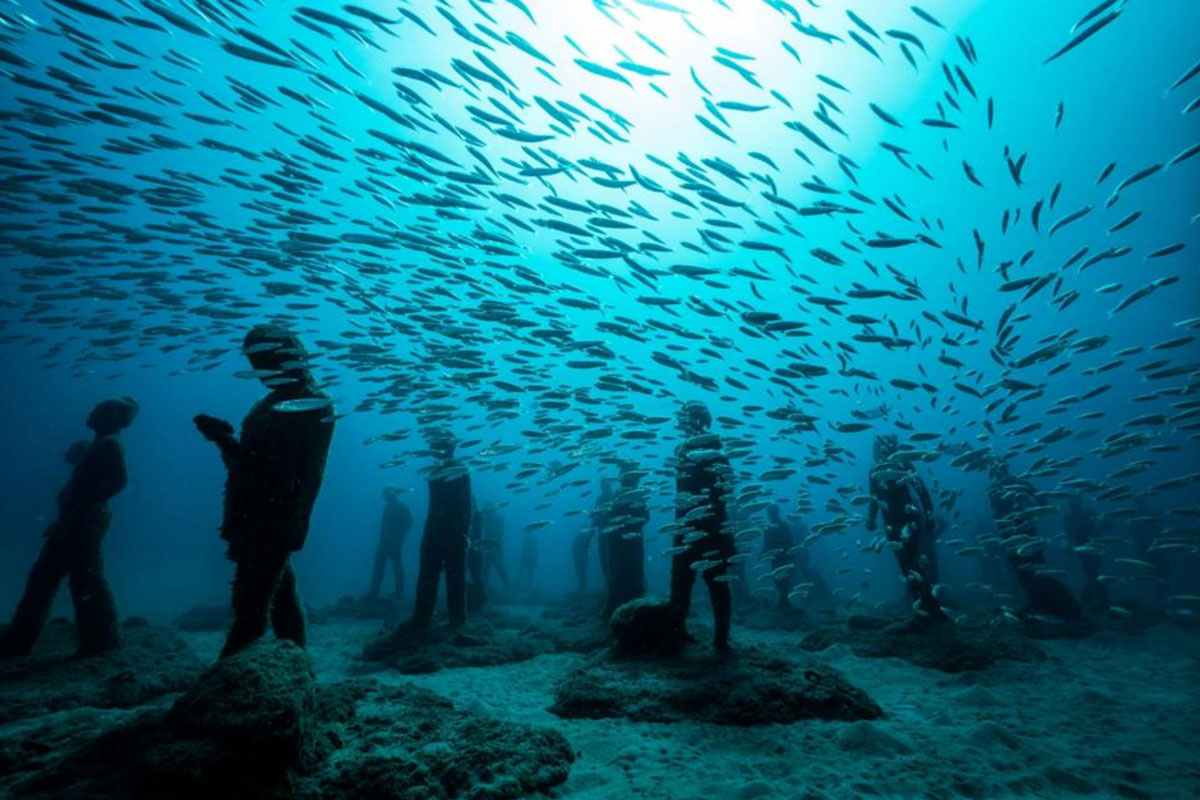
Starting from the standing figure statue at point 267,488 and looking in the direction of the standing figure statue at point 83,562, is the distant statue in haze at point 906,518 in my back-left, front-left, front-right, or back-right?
back-right

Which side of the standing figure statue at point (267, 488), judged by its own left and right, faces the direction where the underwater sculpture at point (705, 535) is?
back

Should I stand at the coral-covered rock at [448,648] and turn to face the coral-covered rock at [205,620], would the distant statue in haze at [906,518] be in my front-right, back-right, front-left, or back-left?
back-right

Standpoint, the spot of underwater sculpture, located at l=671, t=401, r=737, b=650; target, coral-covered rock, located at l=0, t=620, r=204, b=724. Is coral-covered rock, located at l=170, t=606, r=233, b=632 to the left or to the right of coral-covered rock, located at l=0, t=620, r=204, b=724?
right

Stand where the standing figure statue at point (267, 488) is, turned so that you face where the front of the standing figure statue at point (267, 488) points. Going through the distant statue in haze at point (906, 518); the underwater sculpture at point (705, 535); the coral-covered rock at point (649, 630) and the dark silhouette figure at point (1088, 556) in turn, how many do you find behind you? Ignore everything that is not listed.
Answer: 4

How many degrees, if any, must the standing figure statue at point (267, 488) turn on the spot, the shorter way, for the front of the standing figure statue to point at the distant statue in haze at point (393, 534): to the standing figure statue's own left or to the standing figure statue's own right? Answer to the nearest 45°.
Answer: approximately 90° to the standing figure statue's own right

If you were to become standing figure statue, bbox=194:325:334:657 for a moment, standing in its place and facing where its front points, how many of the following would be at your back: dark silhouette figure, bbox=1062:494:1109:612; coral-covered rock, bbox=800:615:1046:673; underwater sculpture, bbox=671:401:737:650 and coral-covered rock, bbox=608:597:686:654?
4

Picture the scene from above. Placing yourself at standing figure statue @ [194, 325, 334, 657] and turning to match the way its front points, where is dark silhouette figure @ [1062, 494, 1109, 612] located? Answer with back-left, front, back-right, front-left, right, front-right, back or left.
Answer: back

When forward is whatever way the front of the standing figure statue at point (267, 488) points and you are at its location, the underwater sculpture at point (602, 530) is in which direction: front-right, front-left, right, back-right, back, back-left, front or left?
back-right

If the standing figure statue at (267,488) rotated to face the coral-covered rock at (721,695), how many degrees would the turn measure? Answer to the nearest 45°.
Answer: approximately 180°

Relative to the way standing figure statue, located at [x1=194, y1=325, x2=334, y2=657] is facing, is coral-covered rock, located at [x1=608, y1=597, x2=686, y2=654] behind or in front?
behind

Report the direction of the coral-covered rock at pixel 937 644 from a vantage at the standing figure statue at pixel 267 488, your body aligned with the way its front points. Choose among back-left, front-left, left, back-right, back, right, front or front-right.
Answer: back

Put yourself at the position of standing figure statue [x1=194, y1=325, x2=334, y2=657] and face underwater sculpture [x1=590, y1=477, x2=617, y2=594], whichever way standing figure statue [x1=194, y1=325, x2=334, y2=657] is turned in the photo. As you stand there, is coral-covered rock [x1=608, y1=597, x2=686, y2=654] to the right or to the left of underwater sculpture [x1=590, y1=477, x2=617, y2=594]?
right

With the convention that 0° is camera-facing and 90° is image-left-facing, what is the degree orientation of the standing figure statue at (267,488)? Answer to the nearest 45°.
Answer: approximately 90°
